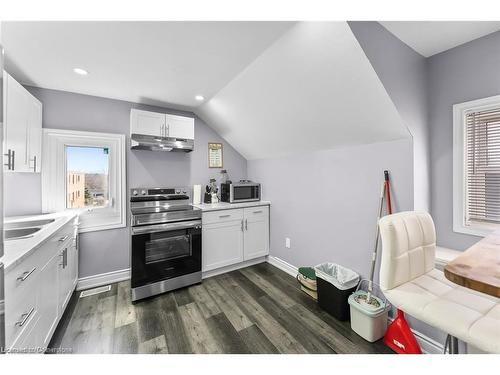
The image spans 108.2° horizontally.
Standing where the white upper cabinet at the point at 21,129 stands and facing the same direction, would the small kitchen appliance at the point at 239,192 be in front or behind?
in front

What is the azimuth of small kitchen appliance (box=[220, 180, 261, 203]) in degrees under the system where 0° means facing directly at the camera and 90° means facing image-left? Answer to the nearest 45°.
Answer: approximately 315°

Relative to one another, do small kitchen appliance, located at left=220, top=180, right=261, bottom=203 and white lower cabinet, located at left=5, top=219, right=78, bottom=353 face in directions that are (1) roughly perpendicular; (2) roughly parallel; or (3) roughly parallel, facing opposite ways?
roughly perpendicular

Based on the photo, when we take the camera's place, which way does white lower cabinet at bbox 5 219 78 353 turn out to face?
facing to the right of the viewer

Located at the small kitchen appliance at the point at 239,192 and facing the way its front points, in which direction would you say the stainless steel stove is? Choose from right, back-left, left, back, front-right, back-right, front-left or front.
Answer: right

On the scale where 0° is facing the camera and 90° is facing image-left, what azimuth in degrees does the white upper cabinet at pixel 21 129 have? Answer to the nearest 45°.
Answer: approximately 270°

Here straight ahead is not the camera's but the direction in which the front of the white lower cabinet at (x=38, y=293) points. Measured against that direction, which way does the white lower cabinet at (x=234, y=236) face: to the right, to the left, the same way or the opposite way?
to the right

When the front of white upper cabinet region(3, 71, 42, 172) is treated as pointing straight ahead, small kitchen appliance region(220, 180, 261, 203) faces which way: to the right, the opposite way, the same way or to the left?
to the right

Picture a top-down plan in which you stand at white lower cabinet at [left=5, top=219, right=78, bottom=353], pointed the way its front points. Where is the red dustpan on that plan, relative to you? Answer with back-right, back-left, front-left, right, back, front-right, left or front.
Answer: front-right

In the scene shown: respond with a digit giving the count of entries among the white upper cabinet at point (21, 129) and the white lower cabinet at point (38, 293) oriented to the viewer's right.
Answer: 2
